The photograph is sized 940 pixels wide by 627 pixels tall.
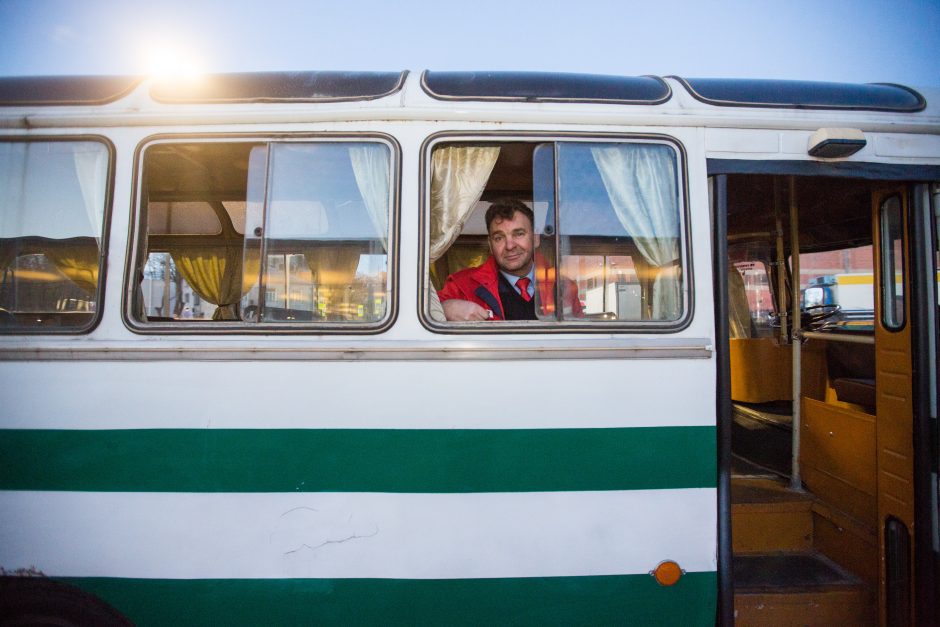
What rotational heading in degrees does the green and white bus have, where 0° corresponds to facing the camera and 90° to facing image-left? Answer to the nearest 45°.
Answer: approximately 270°

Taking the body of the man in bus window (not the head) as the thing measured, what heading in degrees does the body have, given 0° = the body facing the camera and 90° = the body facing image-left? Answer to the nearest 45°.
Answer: approximately 0°
